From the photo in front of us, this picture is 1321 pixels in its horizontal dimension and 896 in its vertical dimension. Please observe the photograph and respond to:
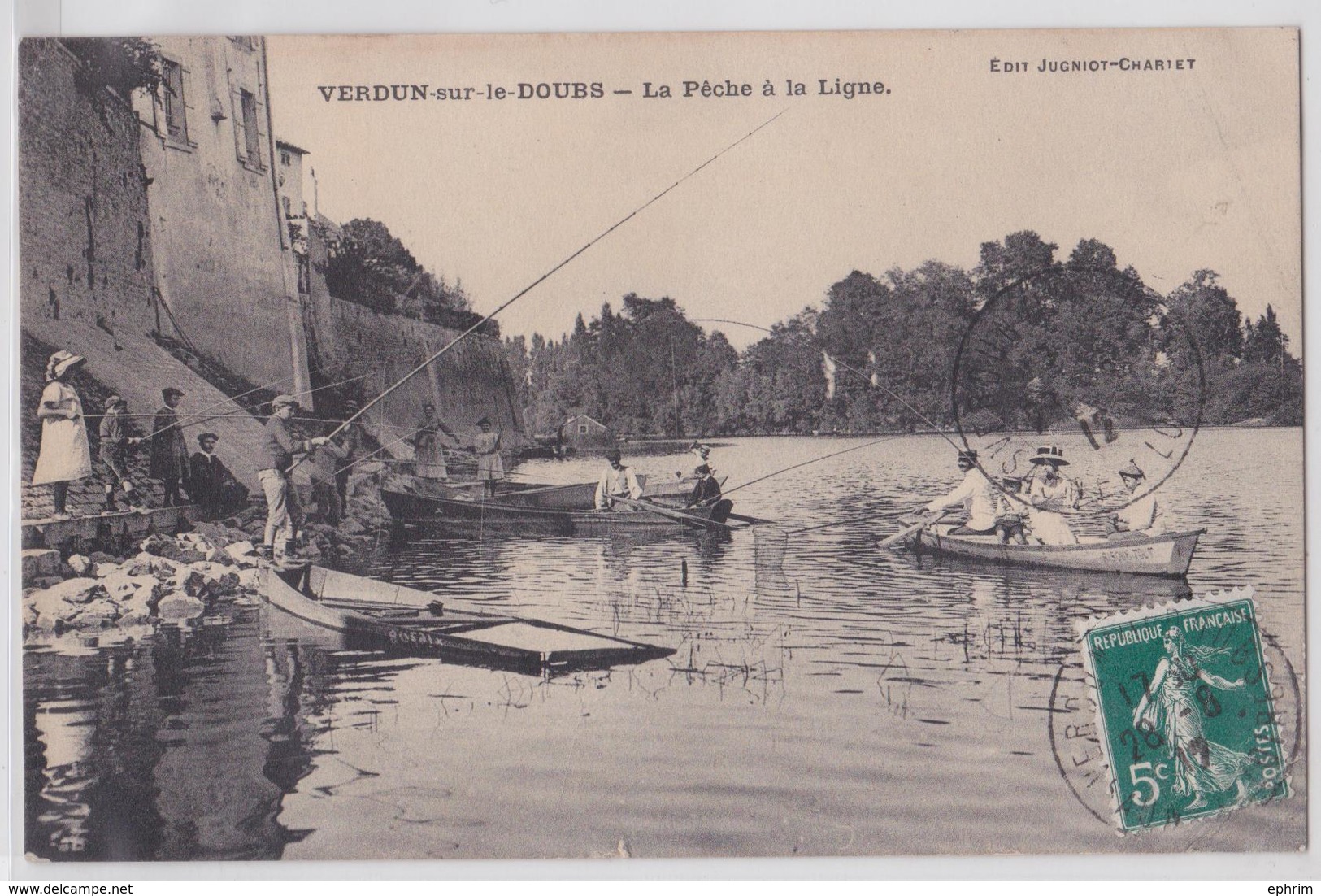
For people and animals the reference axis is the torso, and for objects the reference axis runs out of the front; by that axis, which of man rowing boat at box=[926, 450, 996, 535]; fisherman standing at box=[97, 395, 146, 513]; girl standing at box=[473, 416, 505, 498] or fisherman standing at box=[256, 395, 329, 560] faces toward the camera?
girl standing at box=[473, 416, 505, 498]

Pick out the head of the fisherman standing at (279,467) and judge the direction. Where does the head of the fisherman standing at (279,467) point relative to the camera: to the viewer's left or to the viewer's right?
to the viewer's right

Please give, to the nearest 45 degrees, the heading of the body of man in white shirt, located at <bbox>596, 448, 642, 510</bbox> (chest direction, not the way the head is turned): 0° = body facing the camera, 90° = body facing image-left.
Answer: approximately 45°

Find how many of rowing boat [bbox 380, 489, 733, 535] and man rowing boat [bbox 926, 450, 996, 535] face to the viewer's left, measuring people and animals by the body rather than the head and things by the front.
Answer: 2

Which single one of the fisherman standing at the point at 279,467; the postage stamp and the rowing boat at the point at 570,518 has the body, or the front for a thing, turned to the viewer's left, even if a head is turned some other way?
the rowing boat

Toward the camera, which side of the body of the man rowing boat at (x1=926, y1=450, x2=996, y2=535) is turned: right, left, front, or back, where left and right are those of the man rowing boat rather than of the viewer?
left

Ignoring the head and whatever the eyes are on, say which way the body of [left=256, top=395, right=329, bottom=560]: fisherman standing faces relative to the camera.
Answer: to the viewer's right

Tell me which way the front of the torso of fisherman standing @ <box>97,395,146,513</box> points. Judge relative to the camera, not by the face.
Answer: to the viewer's right

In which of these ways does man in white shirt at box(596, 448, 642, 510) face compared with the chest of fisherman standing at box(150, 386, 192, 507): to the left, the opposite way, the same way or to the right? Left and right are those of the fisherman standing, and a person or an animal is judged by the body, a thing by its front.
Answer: to the right

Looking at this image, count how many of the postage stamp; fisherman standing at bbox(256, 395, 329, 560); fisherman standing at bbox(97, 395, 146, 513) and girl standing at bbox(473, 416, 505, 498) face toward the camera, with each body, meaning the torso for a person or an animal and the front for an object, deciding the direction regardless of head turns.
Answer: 2

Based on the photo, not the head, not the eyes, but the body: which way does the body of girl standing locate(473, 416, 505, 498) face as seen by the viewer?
toward the camera

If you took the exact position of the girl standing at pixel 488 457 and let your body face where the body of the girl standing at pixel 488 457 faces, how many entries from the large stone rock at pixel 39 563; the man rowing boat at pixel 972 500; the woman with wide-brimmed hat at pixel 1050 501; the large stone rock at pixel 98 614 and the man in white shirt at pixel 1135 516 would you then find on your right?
2

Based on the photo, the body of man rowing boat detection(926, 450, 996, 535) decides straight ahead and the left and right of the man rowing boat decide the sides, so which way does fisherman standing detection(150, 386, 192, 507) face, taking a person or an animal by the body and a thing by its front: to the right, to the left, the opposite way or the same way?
the opposite way

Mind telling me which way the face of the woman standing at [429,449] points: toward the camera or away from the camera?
toward the camera
